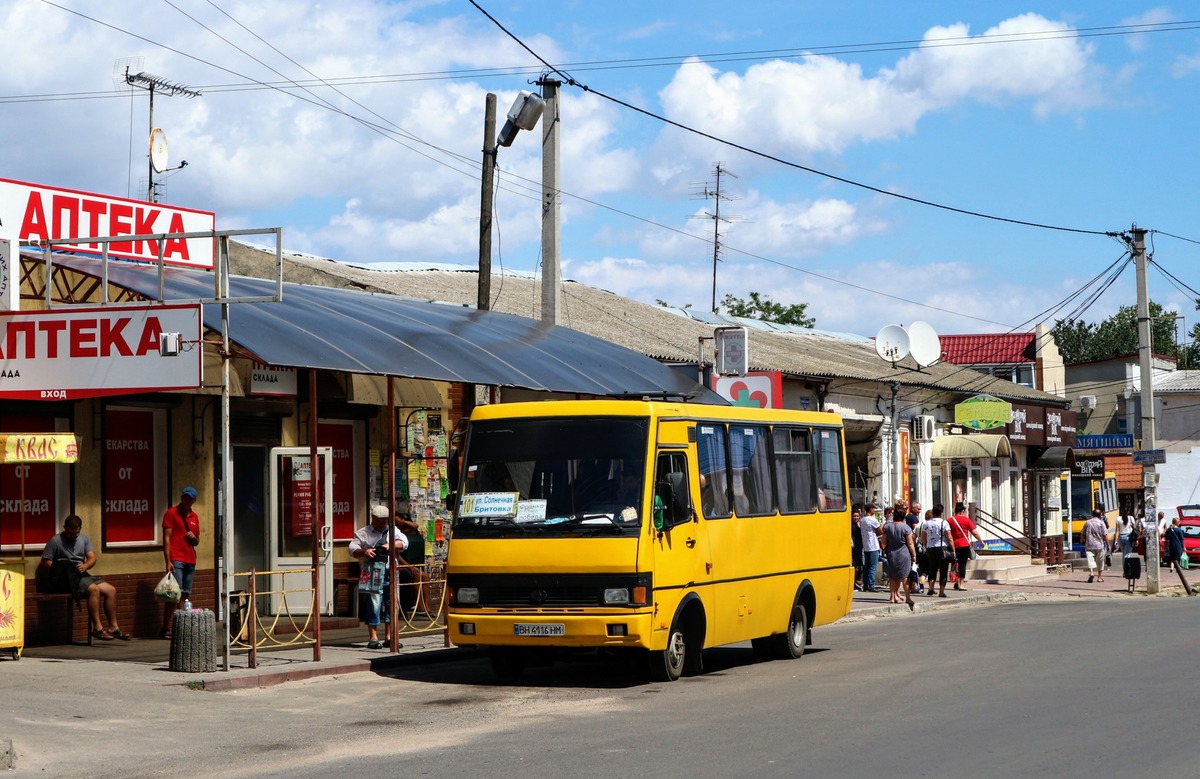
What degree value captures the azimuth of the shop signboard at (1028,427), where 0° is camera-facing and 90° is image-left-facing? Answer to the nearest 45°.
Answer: approximately 0°

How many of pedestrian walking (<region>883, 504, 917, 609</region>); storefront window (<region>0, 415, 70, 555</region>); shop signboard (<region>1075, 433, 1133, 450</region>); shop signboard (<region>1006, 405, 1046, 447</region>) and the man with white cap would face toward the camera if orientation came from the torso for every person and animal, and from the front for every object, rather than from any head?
4

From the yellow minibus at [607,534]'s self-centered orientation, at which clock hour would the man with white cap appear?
The man with white cap is roughly at 3 o'clock from the yellow minibus.

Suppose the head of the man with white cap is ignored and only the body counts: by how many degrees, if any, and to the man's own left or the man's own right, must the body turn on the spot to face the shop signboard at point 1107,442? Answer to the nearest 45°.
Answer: approximately 135° to the man's own left
